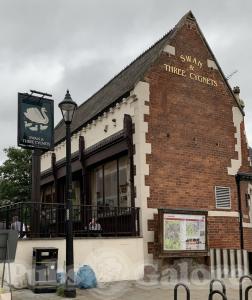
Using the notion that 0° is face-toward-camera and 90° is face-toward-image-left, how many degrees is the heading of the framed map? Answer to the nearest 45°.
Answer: approximately 315°

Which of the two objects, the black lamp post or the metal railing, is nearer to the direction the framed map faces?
the black lamp post

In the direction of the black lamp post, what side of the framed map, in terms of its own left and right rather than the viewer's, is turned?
right

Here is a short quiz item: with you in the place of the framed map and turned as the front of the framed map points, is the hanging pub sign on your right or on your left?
on your right
